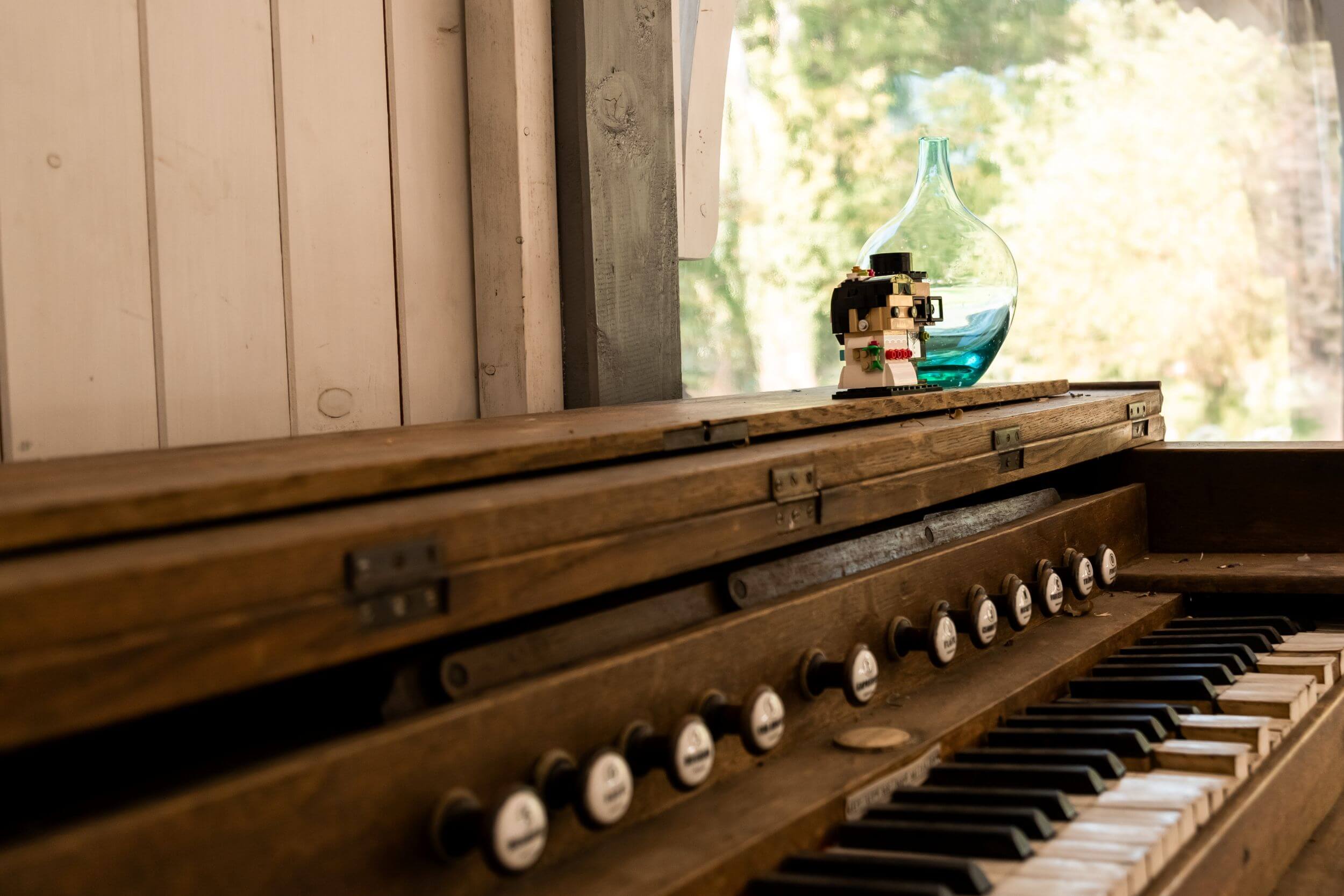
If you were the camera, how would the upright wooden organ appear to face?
facing the viewer and to the right of the viewer

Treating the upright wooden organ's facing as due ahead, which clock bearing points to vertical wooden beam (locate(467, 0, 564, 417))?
The vertical wooden beam is roughly at 7 o'clock from the upright wooden organ.

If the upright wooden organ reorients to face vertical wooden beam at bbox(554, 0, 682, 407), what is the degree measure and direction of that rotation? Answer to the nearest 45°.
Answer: approximately 135° to its left

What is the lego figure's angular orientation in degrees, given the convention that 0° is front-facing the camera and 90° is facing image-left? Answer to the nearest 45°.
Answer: approximately 315°
